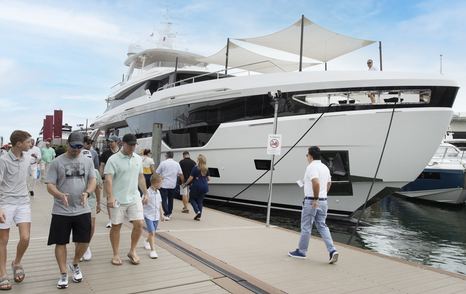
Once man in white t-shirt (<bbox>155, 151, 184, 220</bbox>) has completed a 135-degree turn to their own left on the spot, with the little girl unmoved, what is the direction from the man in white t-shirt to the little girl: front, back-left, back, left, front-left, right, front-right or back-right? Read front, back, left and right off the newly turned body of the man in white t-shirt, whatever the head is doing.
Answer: front-left

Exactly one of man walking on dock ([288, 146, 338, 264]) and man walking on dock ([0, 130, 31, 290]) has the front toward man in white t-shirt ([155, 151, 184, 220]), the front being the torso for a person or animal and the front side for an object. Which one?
man walking on dock ([288, 146, 338, 264])

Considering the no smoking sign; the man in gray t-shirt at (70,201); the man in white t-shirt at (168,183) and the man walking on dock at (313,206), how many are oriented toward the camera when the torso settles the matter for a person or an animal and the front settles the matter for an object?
2

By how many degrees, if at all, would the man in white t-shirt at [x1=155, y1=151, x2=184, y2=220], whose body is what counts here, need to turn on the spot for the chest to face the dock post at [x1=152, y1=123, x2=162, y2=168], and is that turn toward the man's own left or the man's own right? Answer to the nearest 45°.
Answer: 0° — they already face it

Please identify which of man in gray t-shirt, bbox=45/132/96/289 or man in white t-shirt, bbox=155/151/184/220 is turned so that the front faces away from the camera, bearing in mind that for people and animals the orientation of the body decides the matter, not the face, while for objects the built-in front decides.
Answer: the man in white t-shirt

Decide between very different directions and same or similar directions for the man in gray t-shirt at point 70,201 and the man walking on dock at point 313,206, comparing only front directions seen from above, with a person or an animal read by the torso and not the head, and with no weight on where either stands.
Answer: very different directions

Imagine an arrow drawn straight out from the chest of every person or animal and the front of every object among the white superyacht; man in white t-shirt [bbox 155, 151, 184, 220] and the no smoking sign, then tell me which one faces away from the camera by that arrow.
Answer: the man in white t-shirt

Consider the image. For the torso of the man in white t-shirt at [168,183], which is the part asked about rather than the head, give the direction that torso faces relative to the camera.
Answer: away from the camera

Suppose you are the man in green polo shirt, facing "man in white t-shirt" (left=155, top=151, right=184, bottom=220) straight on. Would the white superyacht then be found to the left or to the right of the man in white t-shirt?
right

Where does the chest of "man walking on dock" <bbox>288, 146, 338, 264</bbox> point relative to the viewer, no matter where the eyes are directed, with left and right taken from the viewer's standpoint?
facing away from the viewer and to the left of the viewer
